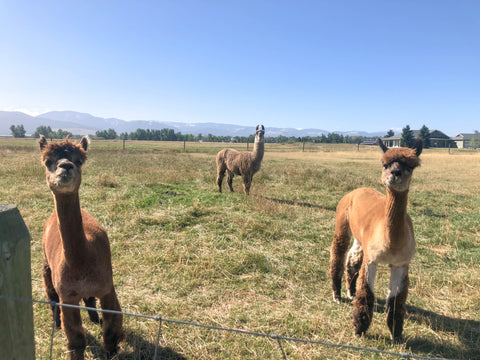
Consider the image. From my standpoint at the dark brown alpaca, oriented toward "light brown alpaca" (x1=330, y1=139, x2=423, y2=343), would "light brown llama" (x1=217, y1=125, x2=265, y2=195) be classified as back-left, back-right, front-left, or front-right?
front-left

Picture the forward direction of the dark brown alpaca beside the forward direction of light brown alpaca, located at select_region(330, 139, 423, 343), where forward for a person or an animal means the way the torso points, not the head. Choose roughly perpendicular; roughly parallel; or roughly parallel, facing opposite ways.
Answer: roughly parallel

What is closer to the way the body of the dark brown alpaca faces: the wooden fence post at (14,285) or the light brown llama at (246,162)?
the wooden fence post

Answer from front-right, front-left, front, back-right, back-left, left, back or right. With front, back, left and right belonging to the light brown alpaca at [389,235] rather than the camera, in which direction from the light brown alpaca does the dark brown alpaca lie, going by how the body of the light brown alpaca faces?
right

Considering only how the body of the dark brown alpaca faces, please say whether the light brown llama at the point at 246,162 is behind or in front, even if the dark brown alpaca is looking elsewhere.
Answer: behind

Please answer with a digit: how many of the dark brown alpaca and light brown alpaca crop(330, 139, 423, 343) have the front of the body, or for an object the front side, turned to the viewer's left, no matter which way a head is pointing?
0

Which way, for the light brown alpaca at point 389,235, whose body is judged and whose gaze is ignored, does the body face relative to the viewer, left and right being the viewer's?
facing the viewer and to the right of the viewer

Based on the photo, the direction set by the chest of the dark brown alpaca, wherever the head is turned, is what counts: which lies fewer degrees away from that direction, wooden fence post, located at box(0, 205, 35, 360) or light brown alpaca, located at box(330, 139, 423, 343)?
the wooden fence post

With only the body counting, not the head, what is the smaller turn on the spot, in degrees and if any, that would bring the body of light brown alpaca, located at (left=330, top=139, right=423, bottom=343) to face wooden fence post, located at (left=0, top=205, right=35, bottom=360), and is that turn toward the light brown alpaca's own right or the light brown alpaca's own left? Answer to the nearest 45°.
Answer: approximately 90° to the light brown alpaca's own right

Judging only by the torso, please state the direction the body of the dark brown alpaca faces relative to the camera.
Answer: toward the camera
